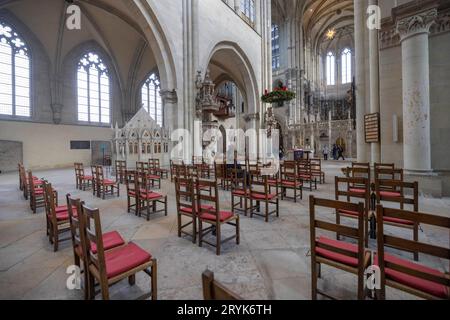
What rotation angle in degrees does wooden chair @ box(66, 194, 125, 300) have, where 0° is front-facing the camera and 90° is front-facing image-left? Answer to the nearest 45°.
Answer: approximately 225°

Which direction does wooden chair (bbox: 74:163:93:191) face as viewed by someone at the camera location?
facing away from the viewer and to the right of the viewer

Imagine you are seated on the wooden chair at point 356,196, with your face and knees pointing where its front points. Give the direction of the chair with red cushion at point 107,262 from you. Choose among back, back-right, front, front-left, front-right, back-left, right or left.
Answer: back-left

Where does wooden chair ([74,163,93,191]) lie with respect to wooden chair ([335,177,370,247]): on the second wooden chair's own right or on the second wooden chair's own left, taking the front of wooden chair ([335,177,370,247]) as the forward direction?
on the second wooden chair's own left

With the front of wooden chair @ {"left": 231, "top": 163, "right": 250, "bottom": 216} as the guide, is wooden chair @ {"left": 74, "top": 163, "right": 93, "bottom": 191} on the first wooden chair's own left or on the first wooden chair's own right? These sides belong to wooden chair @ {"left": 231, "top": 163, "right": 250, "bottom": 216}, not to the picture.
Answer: on the first wooden chair's own left

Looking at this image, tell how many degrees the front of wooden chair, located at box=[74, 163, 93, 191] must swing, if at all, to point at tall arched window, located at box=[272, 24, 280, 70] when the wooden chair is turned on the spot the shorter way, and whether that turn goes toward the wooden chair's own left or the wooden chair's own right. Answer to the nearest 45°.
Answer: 0° — it already faces it

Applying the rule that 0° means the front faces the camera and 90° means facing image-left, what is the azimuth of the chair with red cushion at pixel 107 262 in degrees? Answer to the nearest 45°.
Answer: approximately 225°

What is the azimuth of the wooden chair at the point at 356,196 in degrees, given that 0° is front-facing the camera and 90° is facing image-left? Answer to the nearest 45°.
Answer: approximately 180°

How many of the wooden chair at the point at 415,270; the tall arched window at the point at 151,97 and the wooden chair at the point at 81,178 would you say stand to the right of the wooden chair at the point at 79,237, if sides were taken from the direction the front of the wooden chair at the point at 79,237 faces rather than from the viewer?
1

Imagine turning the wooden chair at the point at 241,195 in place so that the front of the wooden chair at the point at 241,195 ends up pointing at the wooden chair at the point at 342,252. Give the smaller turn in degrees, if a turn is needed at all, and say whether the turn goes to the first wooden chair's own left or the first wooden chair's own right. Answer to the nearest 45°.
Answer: approximately 135° to the first wooden chair's own right

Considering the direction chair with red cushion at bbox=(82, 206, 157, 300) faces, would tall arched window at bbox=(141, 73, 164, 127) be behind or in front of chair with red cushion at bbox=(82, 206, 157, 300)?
in front

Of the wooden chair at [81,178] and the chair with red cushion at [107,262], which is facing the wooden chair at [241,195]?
the chair with red cushion
